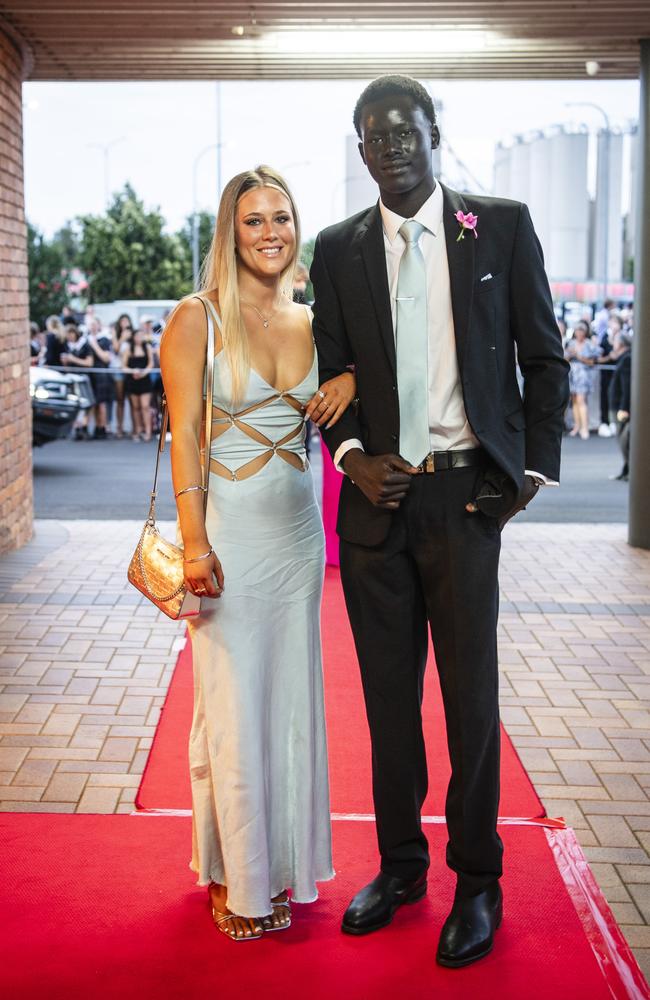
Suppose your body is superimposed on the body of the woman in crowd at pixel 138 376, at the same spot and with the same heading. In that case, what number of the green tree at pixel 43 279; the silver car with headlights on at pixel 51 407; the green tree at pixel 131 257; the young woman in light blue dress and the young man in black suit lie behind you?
2

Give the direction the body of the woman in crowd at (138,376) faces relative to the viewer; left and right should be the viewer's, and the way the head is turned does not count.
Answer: facing the viewer

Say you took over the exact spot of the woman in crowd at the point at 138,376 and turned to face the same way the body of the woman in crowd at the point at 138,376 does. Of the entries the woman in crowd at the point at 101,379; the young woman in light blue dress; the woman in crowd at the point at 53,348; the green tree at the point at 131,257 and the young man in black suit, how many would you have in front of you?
2

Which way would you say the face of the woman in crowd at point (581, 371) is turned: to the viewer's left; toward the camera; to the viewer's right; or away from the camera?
toward the camera

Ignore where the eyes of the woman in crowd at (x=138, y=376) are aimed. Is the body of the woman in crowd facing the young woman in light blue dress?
yes

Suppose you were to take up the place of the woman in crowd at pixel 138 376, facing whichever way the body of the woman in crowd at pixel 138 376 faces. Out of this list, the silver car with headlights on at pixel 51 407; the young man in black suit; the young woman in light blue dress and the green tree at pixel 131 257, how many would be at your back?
1

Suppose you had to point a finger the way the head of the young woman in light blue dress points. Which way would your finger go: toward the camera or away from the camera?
toward the camera

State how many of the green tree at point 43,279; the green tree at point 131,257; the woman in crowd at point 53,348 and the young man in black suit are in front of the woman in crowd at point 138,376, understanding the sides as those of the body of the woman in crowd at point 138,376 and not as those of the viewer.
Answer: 1

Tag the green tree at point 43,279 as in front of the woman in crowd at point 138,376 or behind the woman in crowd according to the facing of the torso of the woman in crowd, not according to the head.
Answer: behind

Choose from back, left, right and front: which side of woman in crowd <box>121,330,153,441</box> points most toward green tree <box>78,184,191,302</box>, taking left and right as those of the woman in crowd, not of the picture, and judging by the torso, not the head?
back

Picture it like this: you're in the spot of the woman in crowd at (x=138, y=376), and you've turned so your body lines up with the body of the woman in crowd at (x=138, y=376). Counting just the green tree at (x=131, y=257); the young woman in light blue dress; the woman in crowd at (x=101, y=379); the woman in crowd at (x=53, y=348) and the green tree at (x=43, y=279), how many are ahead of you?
1

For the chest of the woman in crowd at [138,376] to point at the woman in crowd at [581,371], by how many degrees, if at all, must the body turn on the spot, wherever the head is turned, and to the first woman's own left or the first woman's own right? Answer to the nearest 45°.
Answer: approximately 90° to the first woman's own left

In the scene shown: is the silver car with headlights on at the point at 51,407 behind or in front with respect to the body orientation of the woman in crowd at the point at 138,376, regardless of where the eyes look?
in front

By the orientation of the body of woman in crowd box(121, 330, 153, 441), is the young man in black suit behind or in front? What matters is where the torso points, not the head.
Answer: in front

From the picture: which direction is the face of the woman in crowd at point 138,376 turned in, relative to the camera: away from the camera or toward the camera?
toward the camera

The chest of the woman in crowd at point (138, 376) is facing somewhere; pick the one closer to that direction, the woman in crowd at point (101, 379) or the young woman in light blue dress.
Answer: the young woman in light blue dress

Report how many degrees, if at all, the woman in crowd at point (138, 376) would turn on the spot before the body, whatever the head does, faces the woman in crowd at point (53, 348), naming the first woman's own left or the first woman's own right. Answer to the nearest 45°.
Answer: approximately 135° to the first woman's own right

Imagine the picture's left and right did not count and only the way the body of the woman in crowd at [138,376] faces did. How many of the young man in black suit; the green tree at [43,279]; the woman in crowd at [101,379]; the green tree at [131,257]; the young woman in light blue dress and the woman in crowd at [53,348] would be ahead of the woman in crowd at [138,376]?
2

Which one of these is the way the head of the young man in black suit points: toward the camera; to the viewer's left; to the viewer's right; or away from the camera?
toward the camera
